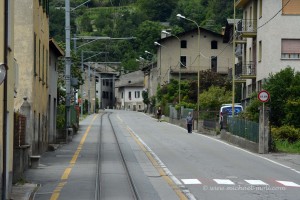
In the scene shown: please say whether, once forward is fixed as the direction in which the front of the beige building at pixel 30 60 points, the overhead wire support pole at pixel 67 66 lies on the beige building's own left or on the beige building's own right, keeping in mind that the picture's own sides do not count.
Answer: on the beige building's own left

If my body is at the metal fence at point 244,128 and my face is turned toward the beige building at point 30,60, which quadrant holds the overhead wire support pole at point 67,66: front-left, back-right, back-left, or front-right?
front-right

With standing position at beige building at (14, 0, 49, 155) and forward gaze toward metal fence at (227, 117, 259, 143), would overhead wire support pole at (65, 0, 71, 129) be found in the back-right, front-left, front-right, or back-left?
front-left

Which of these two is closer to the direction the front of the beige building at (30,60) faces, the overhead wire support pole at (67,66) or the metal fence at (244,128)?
the metal fence

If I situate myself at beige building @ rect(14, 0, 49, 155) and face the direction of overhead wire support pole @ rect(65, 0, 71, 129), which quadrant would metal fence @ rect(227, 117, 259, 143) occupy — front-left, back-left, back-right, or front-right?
front-right

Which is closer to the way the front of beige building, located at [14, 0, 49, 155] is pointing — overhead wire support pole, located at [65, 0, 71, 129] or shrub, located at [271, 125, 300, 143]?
the shrub

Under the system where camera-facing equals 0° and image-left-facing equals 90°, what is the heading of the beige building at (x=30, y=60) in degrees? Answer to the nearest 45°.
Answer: approximately 270°

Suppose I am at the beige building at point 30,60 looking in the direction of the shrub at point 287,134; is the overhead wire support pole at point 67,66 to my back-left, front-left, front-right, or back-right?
front-left
